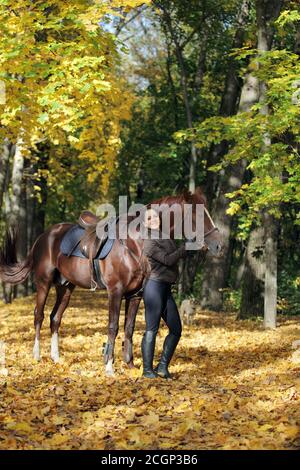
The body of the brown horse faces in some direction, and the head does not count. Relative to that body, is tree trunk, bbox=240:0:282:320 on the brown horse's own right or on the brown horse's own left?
on the brown horse's own left

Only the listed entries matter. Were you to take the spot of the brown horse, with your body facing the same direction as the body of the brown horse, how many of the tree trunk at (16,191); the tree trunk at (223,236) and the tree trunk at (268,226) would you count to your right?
0

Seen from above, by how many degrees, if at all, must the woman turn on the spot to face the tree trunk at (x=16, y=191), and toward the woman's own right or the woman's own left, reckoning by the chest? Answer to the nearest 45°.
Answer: approximately 135° to the woman's own left

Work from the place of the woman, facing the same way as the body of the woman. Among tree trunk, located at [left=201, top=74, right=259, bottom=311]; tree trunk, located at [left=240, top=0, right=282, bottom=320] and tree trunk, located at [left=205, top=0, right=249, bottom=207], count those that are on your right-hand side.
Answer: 0

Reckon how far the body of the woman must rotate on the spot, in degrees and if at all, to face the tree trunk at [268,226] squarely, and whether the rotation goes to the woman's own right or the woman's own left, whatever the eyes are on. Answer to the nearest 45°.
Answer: approximately 135° to the woman's own left

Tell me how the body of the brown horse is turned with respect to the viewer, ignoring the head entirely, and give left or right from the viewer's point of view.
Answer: facing the viewer and to the right of the viewer

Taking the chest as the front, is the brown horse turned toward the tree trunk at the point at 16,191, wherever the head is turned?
no

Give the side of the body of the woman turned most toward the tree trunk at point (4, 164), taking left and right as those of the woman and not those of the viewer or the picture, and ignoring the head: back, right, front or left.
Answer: back

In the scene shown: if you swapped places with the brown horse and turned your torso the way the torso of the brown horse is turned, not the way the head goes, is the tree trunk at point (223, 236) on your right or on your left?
on your left

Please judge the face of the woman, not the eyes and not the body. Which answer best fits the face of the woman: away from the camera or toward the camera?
toward the camera

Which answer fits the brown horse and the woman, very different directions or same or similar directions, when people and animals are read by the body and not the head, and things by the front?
same or similar directions

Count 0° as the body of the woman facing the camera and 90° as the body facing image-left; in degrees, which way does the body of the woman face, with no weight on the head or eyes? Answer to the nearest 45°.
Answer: approximately 315°

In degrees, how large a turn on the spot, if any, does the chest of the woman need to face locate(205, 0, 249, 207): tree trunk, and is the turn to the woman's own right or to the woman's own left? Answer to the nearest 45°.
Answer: approximately 135° to the woman's own left
